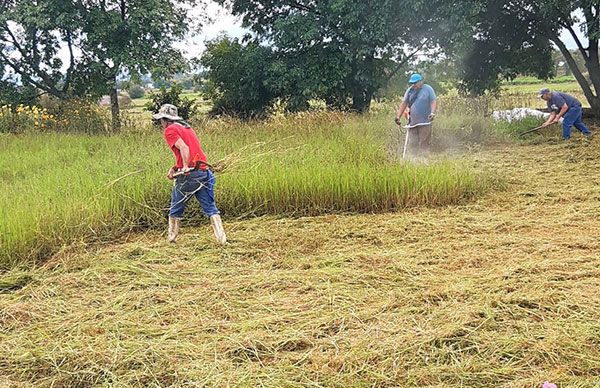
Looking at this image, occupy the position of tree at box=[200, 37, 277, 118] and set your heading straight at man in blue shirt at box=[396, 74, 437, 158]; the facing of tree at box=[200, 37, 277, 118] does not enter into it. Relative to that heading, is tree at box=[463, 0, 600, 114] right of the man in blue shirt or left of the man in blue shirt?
left

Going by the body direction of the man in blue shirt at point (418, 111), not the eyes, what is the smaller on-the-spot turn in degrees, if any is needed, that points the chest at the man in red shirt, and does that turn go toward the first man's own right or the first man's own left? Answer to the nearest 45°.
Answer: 0° — they already face them

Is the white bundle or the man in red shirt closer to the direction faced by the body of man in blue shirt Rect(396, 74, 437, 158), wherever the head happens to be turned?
the man in red shirt

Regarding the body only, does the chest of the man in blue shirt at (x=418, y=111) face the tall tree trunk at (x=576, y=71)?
no

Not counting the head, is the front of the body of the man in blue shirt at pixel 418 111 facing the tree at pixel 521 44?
no

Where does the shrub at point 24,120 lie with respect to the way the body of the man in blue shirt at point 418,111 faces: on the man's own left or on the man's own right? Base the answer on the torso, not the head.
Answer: on the man's own right

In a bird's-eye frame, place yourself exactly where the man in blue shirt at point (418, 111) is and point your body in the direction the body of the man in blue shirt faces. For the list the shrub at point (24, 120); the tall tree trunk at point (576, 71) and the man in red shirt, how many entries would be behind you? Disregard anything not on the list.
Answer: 1

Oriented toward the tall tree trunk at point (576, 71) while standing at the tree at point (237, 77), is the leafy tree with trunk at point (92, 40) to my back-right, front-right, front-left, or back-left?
back-right

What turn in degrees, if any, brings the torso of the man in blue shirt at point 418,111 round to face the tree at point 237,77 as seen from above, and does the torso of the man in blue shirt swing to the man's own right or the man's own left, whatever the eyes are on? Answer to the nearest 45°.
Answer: approximately 90° to the man's own right

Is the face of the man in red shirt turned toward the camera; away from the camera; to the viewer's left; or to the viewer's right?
to the viewer's left

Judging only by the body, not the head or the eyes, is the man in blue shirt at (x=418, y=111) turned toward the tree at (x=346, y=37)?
no

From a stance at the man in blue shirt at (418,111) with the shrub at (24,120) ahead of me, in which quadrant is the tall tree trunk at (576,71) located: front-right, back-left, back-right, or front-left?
back-right

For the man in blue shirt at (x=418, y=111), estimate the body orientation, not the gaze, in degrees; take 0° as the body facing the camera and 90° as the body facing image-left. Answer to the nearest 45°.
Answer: approximately 45°
